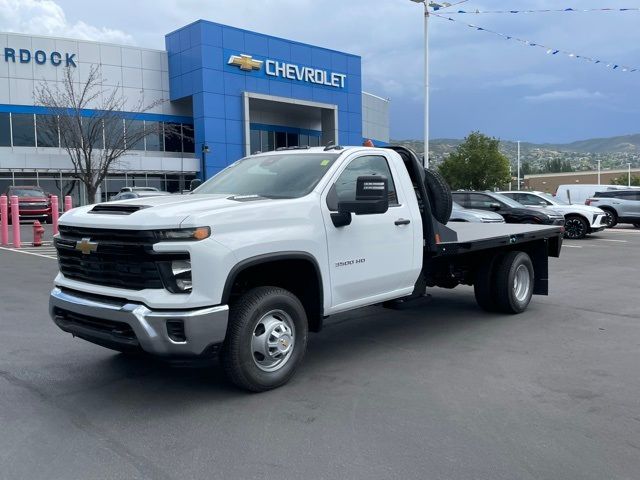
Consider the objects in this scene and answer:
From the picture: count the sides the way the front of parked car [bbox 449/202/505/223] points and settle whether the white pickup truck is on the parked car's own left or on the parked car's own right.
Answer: on the parked car's own right

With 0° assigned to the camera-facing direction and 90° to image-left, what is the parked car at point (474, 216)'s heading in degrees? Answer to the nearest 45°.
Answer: approximately 315°

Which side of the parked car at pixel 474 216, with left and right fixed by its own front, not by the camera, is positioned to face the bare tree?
back

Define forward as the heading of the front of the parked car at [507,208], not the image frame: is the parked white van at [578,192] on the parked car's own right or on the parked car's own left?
on the parked car's own left

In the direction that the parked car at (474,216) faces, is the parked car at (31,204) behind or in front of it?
behind

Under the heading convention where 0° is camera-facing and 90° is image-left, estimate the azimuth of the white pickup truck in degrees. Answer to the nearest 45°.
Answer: approximately 45°

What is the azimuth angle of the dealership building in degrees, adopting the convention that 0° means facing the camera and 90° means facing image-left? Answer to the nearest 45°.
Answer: approximately 315°

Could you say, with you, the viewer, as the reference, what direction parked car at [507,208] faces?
facing the viewer and to the right of the viewer
